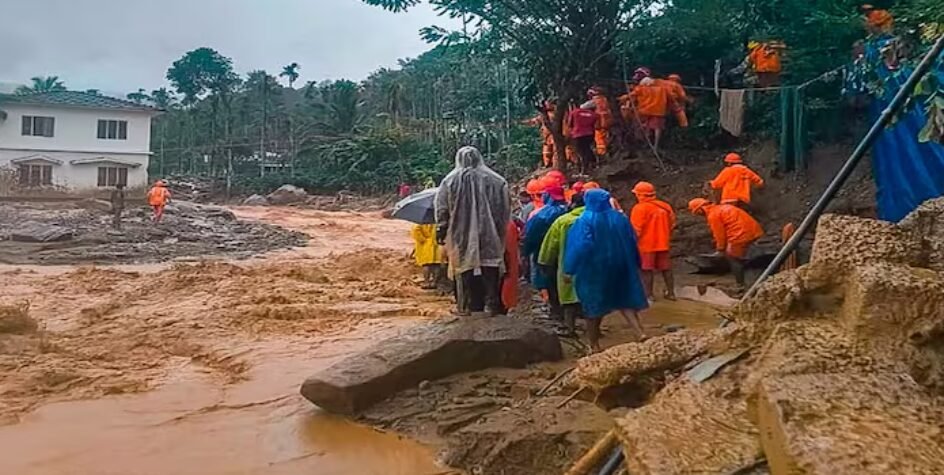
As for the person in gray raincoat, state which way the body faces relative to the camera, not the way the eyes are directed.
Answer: away from the camera

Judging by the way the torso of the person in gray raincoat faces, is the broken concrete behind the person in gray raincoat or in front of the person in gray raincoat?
behind

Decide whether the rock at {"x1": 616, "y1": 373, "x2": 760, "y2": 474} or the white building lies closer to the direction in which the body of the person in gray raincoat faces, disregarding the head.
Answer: the white building

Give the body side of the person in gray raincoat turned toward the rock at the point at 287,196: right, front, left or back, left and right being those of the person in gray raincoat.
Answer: front

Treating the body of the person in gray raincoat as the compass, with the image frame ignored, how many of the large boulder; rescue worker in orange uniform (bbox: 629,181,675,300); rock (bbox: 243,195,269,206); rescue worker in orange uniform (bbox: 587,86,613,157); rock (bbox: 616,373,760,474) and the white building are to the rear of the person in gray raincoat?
2

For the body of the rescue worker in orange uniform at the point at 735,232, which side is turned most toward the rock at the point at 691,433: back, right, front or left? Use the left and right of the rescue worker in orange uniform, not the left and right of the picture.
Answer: left

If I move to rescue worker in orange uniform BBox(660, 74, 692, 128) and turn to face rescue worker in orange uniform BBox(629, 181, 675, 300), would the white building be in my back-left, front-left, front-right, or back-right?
back-right

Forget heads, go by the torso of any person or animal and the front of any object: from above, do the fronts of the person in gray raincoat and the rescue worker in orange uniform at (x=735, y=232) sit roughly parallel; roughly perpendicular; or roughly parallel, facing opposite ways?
roughly perpendicular

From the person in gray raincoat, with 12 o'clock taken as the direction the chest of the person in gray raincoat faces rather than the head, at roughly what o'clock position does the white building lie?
The white building is roughly at 11 o'clock from the person in gray raincoat.

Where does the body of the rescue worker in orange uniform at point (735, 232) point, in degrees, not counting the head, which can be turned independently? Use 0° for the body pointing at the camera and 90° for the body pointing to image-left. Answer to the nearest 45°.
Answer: approximately 90°

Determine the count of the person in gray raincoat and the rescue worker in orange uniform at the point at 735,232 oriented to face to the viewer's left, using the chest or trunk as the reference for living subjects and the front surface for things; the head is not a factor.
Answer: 1
